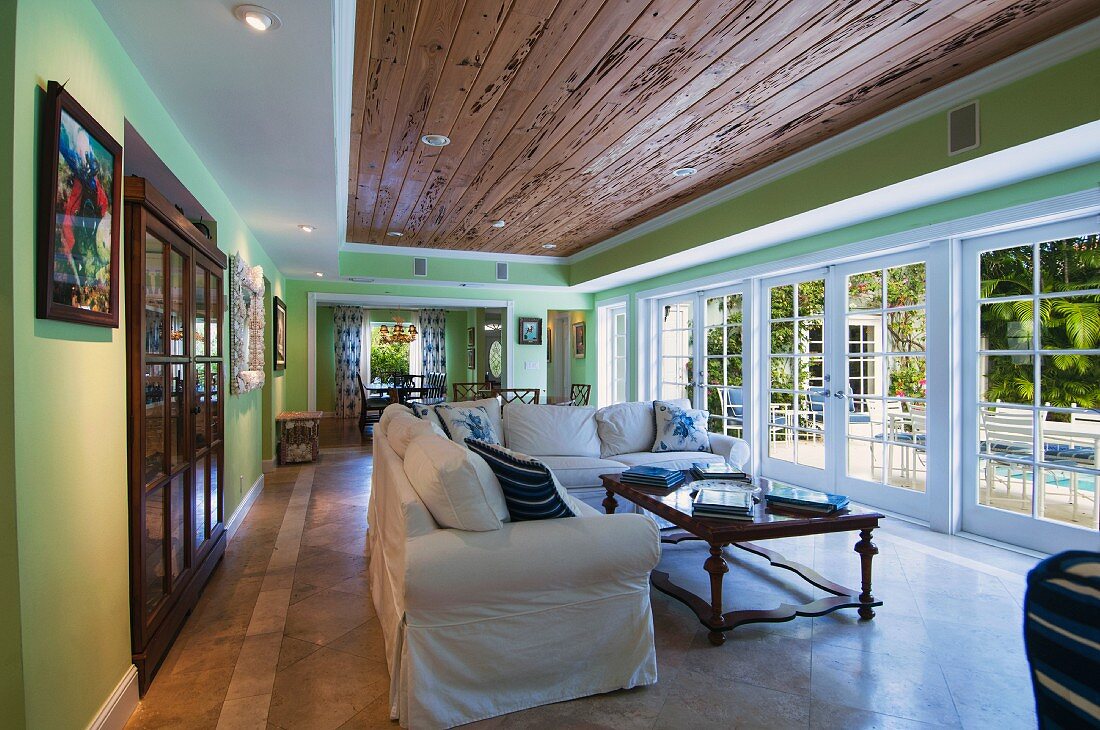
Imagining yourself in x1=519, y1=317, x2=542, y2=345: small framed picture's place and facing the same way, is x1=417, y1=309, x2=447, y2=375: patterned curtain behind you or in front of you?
behind

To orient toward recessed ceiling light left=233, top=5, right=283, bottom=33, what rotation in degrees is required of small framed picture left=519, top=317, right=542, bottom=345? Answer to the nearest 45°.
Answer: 0° — it already faces it

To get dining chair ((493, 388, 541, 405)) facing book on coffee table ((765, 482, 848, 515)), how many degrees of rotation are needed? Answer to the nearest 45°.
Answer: approximately 180°

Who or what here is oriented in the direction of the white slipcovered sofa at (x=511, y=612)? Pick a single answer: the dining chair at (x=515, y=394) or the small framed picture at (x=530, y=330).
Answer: the small framed picture

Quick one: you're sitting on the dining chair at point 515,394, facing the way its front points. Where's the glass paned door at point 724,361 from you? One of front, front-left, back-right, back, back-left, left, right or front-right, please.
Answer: back-right

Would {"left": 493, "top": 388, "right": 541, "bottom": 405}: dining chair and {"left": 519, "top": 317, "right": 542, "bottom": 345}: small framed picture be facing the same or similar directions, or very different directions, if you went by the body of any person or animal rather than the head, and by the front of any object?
very different directions

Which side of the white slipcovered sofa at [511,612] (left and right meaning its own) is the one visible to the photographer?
right

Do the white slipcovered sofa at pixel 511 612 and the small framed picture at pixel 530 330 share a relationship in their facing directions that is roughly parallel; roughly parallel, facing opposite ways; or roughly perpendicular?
roughly perpendicular

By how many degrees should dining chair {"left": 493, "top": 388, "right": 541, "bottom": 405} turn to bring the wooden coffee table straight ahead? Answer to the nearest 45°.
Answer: approximately 180°

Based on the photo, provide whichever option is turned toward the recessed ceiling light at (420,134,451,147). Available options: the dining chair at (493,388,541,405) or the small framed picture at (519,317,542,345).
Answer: the small framed picture

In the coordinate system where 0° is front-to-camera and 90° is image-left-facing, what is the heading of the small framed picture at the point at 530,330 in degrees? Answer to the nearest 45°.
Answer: approximately 0°

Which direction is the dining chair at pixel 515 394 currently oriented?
away from the camera
